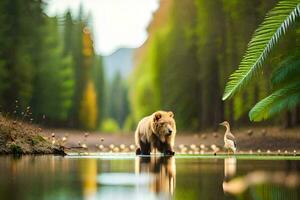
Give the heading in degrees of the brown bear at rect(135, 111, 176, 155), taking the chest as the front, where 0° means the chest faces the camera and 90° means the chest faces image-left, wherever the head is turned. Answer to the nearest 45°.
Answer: approximately 315°

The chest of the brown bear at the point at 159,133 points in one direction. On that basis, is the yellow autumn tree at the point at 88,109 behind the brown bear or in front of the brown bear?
behind

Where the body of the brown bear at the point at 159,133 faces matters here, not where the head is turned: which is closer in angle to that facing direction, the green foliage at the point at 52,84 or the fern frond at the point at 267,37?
the fern frond

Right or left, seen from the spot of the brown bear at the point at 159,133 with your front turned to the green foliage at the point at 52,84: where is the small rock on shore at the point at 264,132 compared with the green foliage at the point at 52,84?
right
